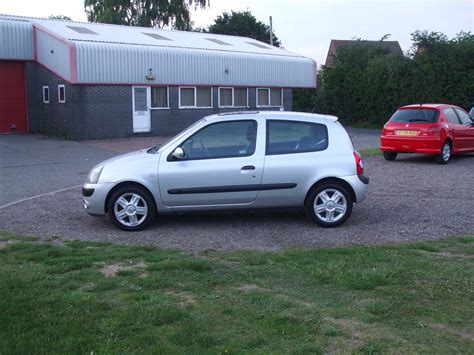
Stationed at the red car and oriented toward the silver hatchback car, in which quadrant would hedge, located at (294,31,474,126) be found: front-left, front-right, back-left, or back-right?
back-right

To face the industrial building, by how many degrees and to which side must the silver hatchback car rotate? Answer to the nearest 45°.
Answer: approximately 90° to its right

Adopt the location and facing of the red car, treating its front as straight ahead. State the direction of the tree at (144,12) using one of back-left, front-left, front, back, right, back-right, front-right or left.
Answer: left

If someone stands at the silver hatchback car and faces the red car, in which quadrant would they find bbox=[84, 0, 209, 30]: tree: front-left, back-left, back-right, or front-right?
front-left

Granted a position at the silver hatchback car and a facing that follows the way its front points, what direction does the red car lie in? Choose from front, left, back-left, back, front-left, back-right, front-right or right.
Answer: back-right

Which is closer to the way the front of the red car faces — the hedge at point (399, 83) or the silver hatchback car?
the hedge

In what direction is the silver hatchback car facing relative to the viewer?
to the viewer's left

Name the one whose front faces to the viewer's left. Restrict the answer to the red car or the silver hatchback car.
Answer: the silver hatchback car

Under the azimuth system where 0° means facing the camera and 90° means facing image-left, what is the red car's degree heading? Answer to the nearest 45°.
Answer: approximately 225°

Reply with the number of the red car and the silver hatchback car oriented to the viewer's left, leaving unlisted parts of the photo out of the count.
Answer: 1

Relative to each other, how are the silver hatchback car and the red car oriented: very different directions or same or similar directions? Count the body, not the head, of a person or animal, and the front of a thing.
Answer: very different directions

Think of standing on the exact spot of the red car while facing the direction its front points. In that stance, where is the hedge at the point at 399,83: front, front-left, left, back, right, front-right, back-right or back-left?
front-left

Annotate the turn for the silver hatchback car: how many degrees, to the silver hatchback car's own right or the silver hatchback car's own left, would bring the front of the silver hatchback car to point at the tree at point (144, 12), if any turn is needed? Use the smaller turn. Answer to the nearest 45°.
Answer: approximately 90° to the silver hatchback car's own right

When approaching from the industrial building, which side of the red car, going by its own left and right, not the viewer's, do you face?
left
